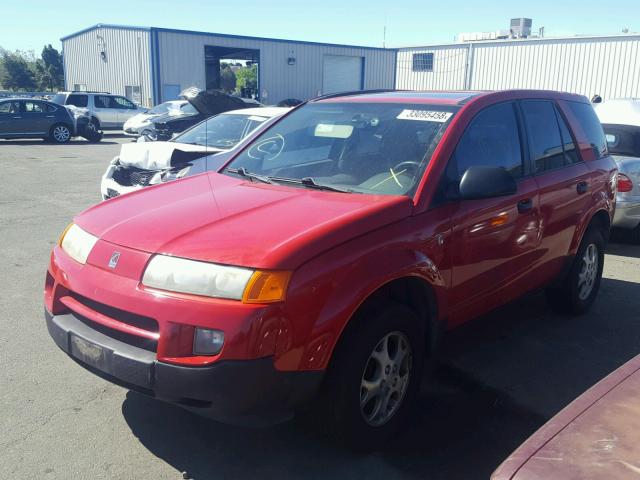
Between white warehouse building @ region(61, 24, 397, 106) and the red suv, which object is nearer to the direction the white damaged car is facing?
the red suv

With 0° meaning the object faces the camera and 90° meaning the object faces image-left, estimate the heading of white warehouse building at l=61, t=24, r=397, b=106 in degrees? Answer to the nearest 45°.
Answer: approximately 315°

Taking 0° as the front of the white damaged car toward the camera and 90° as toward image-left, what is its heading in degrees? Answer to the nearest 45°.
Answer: approximately 45°

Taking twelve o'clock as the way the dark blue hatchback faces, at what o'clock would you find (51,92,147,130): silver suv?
The silver suv is roughly at 4 o'clock from the dark blue hatchback.

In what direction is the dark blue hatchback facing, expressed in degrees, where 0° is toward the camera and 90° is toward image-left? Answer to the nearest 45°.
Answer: approximately 90°

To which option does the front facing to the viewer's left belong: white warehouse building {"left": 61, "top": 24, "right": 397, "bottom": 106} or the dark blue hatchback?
the dark blue hatchback

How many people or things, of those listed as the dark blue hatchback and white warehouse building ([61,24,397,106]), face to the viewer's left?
1

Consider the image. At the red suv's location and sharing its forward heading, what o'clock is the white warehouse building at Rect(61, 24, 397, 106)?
The white warehouse building is roughly at 4 o'clock from the red suv.

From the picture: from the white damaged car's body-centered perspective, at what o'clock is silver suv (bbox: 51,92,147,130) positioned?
The silver suv is roughly at 4 o'clock from the white damaged car.

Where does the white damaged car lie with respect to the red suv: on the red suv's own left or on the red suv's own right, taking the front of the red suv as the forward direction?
on the red suv's own right
